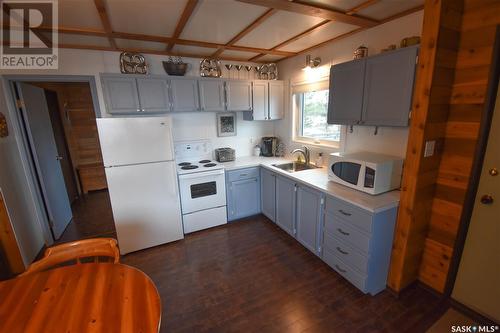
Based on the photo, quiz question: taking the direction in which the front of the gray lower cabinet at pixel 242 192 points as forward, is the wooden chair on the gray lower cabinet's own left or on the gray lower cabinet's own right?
on the gray lower cabinet's own right

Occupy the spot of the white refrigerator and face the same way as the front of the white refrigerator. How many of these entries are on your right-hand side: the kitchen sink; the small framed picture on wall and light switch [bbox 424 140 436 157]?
0

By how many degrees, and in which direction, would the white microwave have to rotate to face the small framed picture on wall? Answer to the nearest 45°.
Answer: approximately 45° to its right

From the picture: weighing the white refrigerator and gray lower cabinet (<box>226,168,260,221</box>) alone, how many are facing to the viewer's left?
0

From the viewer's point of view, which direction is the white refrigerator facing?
toward the camera

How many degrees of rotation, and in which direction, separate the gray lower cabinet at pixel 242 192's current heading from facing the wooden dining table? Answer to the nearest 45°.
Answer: approximately 45° to its right

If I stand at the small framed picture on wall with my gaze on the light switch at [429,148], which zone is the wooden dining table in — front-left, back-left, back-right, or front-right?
front-right

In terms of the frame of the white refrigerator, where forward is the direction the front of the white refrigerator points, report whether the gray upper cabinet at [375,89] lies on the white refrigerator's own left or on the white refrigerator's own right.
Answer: on the white refrigerator's own left

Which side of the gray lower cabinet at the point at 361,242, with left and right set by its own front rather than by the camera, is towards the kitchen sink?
right

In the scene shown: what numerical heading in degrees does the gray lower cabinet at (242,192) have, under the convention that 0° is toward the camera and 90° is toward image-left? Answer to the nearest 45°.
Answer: approximately 315°

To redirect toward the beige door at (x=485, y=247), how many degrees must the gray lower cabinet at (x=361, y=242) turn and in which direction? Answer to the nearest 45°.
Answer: approximately 135° to its left

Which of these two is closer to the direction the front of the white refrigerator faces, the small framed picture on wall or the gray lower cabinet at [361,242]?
the gray lower cabinet

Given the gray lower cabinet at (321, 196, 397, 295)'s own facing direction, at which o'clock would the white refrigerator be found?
The white refrigerator is roughly at 1 o'clock from the gray lower cabinet.

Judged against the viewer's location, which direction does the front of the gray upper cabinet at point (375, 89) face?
facing the viewer and to the left of the viewer
